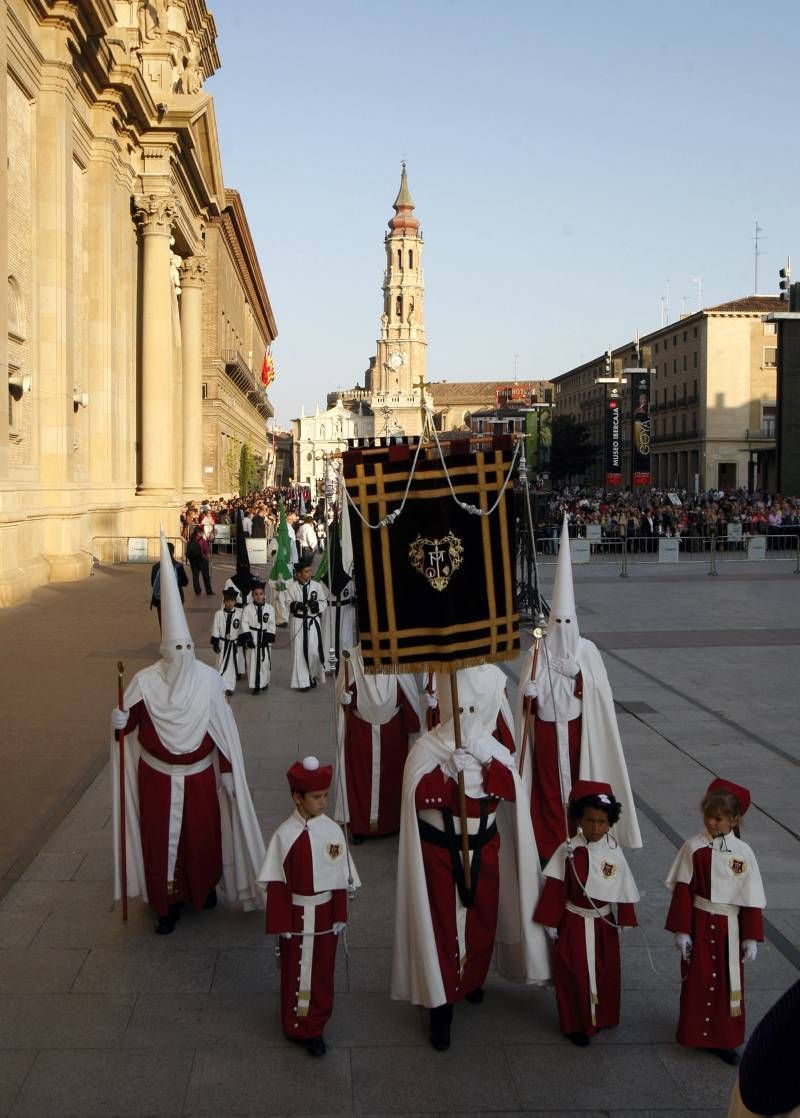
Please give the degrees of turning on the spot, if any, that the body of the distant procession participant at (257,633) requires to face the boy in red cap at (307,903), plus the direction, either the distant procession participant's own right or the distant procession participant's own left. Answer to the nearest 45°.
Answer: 0° — they already face them

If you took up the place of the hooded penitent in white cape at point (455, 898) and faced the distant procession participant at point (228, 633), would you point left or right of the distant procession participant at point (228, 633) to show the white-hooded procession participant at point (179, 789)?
left

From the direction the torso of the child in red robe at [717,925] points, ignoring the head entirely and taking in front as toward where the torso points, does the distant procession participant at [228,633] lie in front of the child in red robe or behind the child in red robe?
behind

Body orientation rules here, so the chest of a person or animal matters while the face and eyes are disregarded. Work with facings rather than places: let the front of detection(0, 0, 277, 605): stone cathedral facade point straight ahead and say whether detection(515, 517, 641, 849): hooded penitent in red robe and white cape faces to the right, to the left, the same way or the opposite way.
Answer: to the right

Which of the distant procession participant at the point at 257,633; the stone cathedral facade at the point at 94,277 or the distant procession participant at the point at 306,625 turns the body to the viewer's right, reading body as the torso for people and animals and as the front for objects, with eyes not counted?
the stone cathedral facade

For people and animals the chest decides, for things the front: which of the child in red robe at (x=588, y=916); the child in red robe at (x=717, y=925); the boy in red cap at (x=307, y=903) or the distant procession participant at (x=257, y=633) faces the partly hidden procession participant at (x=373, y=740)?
the distant procession participant at (x=257, y=633)
